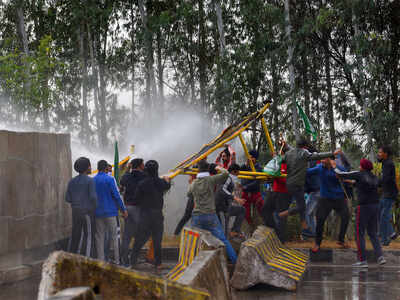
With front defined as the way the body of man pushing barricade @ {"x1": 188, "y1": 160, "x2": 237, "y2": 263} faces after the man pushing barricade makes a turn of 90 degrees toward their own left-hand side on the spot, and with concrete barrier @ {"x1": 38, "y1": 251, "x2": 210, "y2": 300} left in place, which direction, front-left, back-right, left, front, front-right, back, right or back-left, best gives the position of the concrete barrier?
left

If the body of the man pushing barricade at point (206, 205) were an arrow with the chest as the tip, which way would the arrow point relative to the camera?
away from the camera

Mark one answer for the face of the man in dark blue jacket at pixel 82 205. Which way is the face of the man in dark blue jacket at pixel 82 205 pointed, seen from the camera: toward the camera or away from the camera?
away from the camera

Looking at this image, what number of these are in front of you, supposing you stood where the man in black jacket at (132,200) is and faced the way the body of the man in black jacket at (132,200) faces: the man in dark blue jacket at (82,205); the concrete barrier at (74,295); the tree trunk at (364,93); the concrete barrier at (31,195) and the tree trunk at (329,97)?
2

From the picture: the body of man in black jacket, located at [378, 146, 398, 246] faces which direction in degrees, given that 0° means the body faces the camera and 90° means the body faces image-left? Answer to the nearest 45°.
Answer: approximately 90°

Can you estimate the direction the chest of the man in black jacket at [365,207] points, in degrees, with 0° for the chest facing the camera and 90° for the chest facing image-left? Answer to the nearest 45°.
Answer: approximately 135°

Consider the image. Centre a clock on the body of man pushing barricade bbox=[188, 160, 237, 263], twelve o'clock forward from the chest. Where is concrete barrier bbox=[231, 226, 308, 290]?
The concrete barrier is roughly at 5 o'clock from the man pushing barricade.
